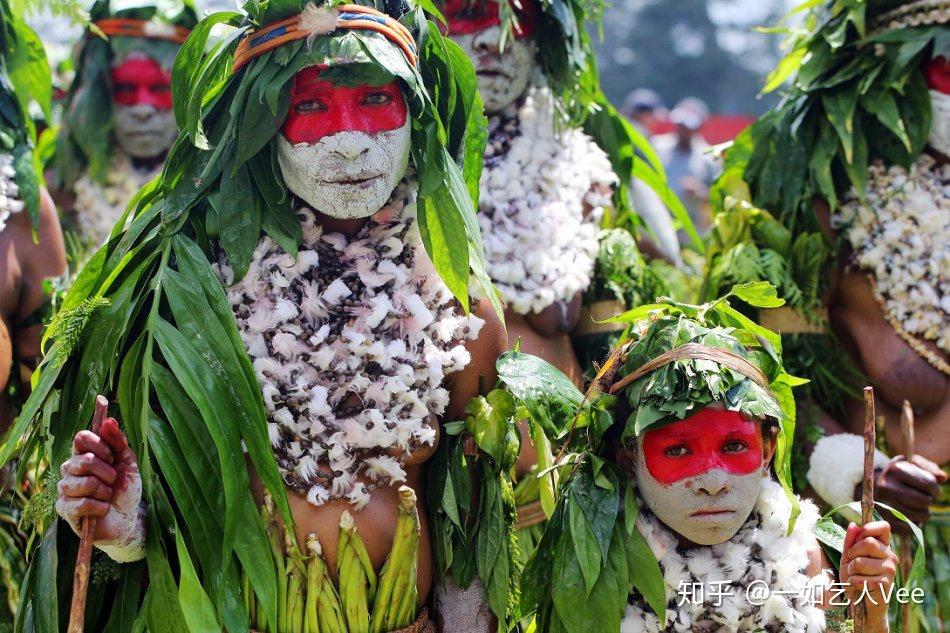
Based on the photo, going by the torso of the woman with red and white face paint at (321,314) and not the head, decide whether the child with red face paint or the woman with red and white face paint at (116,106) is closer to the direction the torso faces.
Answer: the child with red face paint

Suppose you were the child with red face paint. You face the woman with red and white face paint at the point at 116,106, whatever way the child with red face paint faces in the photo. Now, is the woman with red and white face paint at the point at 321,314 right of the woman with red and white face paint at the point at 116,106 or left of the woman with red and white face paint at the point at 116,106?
left

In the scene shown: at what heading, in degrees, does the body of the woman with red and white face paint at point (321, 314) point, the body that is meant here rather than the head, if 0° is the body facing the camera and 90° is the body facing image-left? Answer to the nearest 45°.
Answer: approximately 0°

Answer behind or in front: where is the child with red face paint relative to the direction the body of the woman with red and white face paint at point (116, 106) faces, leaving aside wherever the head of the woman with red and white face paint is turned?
in front

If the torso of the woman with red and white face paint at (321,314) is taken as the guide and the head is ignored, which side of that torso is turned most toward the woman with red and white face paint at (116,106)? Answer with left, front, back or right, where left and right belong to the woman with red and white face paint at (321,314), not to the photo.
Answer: back

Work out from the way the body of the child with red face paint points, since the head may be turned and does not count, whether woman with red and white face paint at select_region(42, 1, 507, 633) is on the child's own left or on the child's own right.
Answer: on the child's own right

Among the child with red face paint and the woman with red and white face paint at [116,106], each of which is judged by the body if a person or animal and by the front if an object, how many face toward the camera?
2

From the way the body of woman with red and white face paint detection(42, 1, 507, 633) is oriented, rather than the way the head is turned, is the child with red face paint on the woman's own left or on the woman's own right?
on the woman's own left

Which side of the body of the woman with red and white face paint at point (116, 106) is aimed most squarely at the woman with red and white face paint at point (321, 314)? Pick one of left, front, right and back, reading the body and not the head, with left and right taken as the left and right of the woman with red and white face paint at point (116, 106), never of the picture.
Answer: front
